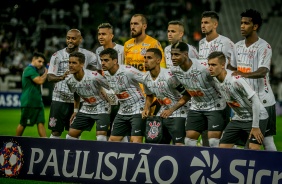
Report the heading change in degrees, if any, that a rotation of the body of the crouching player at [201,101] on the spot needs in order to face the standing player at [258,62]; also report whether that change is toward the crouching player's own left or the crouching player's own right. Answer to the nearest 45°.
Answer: approximately 135° to the crouching player's own left

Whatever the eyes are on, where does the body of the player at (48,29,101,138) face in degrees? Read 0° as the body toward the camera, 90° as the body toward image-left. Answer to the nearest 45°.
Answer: approximately 0°

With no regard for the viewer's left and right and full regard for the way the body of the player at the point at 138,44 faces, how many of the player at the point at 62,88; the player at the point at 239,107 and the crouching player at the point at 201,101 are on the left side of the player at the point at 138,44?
2

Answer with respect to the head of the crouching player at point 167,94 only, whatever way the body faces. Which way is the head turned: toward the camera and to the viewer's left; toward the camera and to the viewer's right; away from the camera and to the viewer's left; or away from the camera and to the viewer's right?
toward the camera and to the viewer's left

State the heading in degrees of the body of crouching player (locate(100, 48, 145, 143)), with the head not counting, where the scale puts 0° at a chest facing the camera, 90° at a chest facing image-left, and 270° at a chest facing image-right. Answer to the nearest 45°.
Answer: approximately 45°

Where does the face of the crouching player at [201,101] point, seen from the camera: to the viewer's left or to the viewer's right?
to the viewer's left
